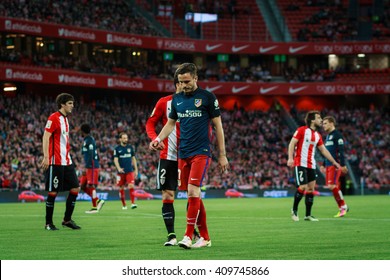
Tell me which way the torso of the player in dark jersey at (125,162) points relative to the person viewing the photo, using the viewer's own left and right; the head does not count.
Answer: facing the viewer

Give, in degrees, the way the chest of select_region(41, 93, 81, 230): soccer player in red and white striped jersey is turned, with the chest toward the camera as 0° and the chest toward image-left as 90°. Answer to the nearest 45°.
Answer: approximately 315°

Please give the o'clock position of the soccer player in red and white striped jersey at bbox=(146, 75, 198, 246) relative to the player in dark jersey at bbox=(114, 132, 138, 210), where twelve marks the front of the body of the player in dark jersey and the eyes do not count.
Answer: The soccer player in red and white striped jersey is roughly at 12 o'clock from the player in dark jersey.

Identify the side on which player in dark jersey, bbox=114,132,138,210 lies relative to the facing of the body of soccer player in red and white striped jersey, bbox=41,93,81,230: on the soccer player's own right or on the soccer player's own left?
on the soccer player's own left

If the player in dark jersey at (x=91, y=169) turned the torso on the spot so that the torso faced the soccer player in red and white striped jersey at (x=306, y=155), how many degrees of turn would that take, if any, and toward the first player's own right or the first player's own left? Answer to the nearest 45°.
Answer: approximately 135° to the first player's own left

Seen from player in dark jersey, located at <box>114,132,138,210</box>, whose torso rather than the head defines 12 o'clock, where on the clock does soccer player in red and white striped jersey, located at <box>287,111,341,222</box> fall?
The soccer player in red and white striped jersey is roughly at 11 o'clock from the player in dark jersey.

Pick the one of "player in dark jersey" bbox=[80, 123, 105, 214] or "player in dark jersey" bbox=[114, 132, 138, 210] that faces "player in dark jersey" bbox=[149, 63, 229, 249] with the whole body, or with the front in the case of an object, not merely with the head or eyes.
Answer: "player in dark jersey" bbox=[114, 132, 138, 210]

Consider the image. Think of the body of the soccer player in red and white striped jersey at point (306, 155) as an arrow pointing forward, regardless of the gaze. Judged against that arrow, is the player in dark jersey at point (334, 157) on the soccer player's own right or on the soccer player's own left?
on the soccer player's own left

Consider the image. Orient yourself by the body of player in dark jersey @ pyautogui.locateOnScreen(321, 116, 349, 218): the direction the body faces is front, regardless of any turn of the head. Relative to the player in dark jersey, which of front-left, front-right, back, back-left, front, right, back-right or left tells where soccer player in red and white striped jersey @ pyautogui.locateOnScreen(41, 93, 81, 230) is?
front

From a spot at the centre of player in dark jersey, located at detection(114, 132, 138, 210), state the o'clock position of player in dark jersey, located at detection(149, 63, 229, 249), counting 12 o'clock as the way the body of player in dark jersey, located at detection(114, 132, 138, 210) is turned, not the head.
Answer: player in dark jersey, located at detection(149, 63, 229, 249) is roughly at 12 o'clock from player in dark jersey, located at detection(114, 132, 138, 210).
